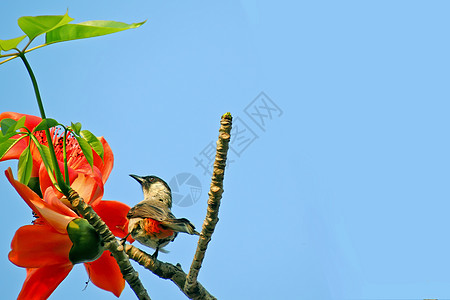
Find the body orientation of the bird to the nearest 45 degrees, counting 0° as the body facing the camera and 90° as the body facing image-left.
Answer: approximately 90°
